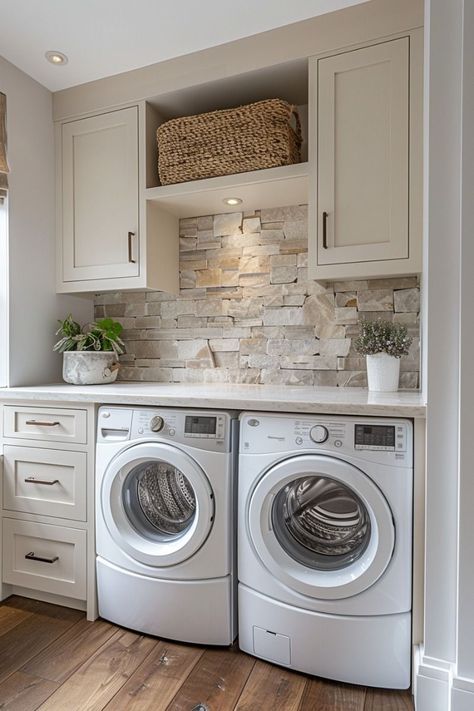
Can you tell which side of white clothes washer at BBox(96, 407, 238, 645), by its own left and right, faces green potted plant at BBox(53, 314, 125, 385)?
right

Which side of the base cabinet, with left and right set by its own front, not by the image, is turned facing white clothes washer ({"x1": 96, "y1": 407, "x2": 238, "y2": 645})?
left

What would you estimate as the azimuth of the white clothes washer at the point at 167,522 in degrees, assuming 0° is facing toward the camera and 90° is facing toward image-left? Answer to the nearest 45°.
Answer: approximately 45°

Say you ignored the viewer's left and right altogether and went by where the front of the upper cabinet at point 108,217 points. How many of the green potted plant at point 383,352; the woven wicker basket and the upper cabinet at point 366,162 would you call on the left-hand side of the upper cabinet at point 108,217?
3

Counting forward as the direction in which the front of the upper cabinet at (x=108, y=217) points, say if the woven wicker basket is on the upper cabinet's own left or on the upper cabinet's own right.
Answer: on the upper cabinet's own left

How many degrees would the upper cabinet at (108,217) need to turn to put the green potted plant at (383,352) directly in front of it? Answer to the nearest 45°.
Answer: approximately 90° to its left

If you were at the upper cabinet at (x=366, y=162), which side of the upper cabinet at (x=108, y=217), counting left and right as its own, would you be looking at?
left

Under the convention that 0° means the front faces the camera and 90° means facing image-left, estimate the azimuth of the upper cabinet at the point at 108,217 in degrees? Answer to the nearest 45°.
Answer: approximately 45°
